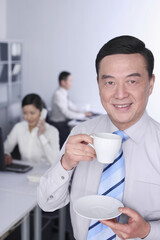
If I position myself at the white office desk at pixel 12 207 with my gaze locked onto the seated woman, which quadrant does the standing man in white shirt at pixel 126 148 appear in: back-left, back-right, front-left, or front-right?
back-right

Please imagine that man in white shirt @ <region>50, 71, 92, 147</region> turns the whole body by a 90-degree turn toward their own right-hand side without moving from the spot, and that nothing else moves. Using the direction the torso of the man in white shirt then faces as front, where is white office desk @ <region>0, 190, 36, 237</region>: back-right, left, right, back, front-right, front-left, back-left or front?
front

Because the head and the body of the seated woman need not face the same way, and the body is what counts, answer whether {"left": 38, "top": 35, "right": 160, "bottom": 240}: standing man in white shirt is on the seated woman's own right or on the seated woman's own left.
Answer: on the seated woman's own left

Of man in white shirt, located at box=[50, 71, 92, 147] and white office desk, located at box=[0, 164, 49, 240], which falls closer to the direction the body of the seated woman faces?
the white office desk

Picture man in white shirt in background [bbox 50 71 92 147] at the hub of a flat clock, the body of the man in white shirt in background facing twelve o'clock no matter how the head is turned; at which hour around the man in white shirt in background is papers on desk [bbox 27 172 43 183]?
The papers on desk is roughly at 3 o'clock from the man in white shirt in background.

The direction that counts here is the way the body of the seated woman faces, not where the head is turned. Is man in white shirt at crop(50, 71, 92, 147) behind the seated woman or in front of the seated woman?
behind

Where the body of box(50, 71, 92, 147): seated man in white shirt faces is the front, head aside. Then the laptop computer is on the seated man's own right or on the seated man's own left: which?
on the seated man's own right
